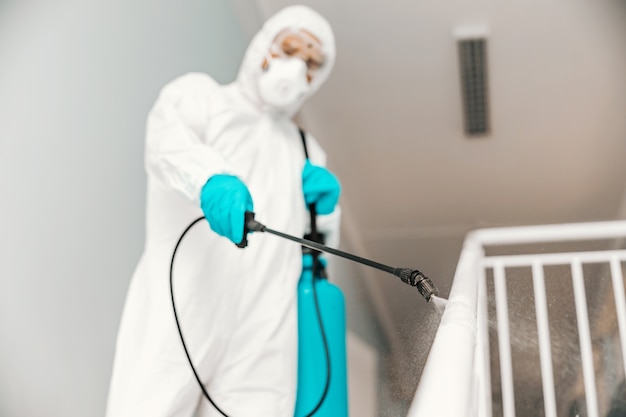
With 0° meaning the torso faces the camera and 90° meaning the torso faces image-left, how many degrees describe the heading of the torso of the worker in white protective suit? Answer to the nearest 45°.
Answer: approximately 315°
